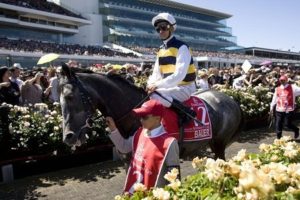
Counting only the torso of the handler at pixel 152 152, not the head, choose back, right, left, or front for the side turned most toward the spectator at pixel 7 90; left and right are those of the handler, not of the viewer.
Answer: right

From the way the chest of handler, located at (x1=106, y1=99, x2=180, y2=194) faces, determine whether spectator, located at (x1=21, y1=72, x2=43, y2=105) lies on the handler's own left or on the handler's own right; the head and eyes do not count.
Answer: on the handler's own right

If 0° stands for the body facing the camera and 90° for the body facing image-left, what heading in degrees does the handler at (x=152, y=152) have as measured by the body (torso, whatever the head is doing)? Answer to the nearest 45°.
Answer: approximately 45°

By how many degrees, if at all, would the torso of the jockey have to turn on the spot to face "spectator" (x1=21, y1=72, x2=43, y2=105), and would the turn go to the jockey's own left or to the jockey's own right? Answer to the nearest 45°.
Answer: approximately 90° to the jockey's own right

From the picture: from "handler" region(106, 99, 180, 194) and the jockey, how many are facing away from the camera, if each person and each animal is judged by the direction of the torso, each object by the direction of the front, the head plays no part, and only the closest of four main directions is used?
0
